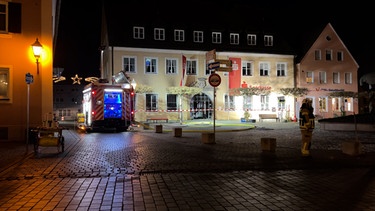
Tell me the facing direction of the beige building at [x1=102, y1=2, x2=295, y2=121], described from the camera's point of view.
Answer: facing the viewer

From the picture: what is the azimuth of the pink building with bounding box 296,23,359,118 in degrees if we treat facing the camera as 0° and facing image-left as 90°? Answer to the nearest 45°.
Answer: approximately 0°

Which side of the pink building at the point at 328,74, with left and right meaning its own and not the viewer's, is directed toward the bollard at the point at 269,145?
front

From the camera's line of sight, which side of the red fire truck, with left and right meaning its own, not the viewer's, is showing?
back

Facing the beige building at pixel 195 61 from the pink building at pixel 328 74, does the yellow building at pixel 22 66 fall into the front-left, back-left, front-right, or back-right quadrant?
front-left

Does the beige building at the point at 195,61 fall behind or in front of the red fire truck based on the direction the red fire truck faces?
in front

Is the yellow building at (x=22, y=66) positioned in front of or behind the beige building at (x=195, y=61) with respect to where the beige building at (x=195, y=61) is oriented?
in front

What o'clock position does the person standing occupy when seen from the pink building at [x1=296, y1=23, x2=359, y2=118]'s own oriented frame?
The person standing is roughly at 12 o'clock from the pink building.

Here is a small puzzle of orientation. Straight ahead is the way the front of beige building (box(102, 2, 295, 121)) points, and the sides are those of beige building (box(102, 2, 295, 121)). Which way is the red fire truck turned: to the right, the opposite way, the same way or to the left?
the opposite way

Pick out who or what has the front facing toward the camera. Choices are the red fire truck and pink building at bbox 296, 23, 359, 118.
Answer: the pink building

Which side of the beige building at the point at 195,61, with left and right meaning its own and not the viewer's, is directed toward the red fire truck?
front

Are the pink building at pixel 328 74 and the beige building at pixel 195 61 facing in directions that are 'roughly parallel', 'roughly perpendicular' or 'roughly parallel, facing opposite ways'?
roughly parallel
